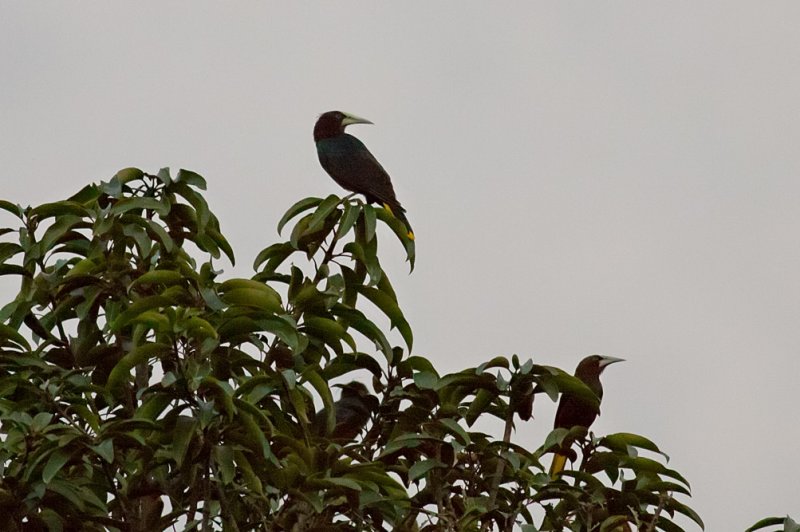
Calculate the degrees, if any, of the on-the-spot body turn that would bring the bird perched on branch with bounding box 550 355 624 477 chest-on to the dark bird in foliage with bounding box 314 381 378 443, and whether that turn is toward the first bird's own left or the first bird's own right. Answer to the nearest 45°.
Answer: approximately 135° to the first bird's own right

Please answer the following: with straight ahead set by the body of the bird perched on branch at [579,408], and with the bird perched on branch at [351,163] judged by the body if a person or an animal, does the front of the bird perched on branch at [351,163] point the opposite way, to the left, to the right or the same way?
the opposite way

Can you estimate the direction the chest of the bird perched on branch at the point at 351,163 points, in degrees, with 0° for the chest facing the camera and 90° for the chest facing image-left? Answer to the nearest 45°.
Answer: approximately 90°

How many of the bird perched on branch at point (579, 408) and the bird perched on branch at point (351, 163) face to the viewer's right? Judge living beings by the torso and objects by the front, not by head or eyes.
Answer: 1

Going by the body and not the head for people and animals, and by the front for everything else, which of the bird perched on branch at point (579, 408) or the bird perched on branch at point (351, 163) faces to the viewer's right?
the bird perched on branch at point (579, 408)

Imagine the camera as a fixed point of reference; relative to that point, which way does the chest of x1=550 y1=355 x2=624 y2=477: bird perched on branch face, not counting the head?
to the viewer's right
